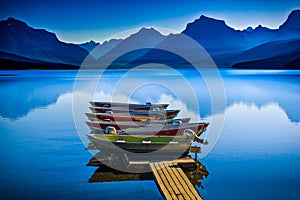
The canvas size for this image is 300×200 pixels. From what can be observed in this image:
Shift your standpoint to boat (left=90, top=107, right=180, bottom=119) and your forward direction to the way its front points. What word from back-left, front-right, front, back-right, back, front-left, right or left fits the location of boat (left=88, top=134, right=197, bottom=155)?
right

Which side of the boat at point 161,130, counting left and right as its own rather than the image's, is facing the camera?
right

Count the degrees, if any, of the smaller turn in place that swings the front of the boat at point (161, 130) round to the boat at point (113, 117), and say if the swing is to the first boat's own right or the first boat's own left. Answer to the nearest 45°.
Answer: approximately 135° to the first boat's own left

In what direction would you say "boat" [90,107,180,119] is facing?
to the viewer's right
